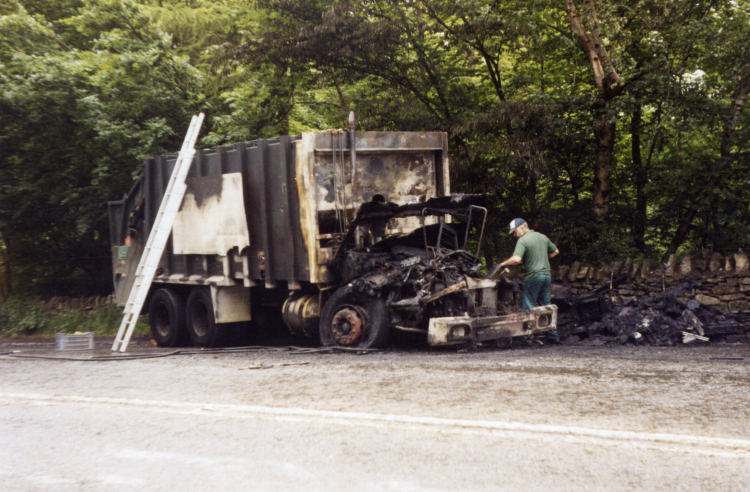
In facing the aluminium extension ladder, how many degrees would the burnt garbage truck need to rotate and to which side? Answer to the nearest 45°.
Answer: approximately 180°

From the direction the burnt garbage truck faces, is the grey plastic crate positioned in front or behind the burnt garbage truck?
behind

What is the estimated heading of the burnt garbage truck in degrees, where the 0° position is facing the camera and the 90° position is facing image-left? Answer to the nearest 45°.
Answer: approximately 315°

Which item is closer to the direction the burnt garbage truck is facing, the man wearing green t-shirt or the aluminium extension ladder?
the man wearing green t-shirt

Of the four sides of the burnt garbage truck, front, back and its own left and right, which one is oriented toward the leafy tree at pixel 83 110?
back

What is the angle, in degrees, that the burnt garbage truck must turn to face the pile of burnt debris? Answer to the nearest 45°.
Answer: approximately 45° to its left

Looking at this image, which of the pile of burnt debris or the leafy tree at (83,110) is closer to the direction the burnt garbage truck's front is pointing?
the pile of burnt debris

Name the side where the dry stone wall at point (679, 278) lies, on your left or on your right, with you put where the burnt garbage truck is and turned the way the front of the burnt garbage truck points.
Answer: on your left

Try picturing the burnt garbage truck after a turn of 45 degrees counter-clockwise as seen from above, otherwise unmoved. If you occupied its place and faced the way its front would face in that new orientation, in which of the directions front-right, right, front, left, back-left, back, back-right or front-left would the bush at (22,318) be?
back-left
